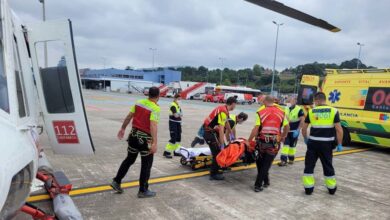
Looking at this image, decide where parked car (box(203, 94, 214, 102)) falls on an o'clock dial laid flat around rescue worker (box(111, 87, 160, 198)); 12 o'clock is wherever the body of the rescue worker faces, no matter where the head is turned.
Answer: The parked car is roughly at 11 o'clock from the rescue worker.

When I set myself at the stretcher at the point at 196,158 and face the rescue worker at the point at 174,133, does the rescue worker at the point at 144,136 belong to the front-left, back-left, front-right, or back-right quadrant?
back-left

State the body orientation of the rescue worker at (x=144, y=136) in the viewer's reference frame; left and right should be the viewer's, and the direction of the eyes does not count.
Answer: facing away from the viewer and to the right of the viewer

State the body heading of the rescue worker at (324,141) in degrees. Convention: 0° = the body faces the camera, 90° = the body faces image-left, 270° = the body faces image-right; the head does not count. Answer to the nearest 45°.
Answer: approximately 180°

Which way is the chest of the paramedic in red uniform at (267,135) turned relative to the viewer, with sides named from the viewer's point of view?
facing away from the viewer

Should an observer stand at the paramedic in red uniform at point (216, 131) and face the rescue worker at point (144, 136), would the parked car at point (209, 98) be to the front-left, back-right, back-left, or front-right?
back-right
